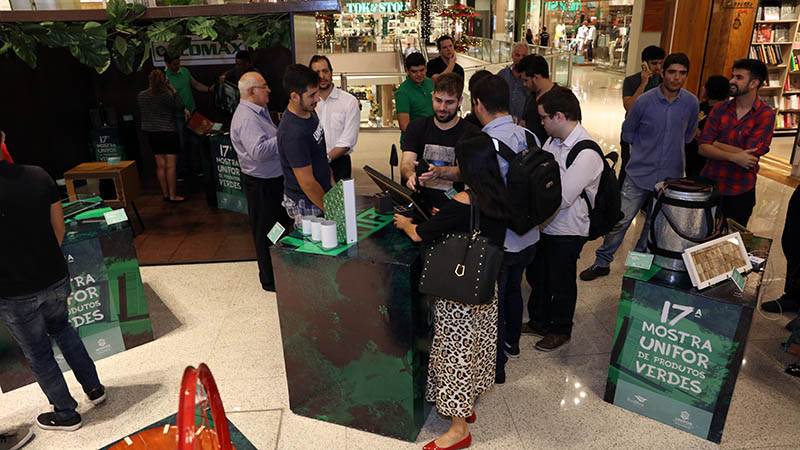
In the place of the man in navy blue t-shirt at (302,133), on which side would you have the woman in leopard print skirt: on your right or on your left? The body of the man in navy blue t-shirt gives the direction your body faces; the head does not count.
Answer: on your right

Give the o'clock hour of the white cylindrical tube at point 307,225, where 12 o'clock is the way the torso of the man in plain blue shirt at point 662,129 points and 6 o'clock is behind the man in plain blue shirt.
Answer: The white cylindrical tube is roughly at 1 o'clock from the man in plain blue shirt.

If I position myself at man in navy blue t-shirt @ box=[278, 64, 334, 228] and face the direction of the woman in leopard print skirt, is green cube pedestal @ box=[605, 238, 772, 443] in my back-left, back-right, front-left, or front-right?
front-left

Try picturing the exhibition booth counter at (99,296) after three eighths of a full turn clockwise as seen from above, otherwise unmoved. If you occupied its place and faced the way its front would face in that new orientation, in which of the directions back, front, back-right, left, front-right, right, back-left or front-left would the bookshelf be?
back-right

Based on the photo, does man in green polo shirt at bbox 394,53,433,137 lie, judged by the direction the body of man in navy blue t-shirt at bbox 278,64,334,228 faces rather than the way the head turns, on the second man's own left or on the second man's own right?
on the second man's own left

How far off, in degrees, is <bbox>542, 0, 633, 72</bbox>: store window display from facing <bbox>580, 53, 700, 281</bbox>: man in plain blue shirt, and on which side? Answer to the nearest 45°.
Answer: approximately 45° to its left

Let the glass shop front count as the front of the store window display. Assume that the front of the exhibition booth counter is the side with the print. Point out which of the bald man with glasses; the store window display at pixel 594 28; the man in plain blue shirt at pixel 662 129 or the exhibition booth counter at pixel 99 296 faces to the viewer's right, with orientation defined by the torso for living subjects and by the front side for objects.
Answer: the bald man with glasses

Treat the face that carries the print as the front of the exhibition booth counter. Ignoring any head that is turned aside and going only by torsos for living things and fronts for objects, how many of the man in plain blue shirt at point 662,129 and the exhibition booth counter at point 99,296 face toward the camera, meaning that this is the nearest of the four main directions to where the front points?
2

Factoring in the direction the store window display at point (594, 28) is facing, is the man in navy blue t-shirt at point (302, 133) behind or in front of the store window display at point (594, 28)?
in front

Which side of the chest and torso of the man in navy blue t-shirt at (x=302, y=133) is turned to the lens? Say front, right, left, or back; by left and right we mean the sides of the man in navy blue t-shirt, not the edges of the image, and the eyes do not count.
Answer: right

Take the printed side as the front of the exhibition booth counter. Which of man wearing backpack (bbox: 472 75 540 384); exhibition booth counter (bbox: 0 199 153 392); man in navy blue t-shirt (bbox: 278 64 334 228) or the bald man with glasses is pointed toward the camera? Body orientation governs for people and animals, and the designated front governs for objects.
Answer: the exhibition booth counter

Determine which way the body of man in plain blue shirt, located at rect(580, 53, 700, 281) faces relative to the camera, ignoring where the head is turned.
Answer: toward the camera

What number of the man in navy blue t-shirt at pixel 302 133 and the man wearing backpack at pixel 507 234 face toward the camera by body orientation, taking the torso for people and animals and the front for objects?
0

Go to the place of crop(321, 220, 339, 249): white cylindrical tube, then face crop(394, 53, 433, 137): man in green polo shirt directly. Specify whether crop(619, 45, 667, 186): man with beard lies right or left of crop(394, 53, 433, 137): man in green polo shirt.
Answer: right

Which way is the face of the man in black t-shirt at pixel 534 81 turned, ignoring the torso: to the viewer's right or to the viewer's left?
to the viewer's left

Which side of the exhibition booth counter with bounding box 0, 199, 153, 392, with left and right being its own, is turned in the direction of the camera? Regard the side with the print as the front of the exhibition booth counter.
front

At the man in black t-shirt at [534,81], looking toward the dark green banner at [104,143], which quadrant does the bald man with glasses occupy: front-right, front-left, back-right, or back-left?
front-left
